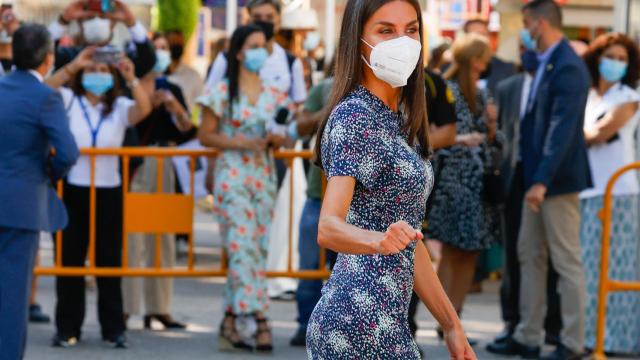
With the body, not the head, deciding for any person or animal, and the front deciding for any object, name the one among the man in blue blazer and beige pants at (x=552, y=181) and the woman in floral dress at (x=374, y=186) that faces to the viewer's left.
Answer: the man in blue blazer and beige pants

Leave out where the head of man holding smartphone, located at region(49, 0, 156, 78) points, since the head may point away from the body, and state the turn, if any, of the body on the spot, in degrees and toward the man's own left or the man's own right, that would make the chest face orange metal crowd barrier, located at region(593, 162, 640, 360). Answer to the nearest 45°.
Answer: approximately 45° to the man's own left

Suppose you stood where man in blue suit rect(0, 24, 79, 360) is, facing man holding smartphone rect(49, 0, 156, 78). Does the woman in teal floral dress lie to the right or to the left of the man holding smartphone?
right

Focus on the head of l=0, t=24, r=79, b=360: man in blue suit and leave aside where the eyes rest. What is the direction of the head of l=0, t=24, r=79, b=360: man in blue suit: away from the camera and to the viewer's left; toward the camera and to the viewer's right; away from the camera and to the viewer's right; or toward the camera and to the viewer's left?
away from the camera and to the viewer's right

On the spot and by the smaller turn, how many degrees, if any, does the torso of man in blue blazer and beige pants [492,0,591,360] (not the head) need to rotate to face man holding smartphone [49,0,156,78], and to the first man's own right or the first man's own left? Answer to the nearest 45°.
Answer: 0° — they already face them

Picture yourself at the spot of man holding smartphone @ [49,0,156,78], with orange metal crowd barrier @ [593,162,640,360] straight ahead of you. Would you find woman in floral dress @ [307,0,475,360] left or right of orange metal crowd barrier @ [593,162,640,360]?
right

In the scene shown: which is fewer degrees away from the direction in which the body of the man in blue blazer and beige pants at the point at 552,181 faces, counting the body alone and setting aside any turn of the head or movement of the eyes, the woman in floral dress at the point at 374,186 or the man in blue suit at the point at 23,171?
the man in blue suit

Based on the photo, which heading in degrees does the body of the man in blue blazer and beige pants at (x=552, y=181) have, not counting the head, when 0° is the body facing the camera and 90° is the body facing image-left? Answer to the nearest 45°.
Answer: approximately 90°

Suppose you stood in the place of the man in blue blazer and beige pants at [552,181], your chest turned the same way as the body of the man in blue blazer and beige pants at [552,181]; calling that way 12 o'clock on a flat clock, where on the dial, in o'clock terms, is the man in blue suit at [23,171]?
the man in blue suit at [23,171] is roughly at 11 o'clock from the man in blue blazer and beige pants at [552,181].

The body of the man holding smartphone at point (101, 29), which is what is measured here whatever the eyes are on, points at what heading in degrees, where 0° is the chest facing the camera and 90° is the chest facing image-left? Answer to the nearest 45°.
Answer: approximately 0°
